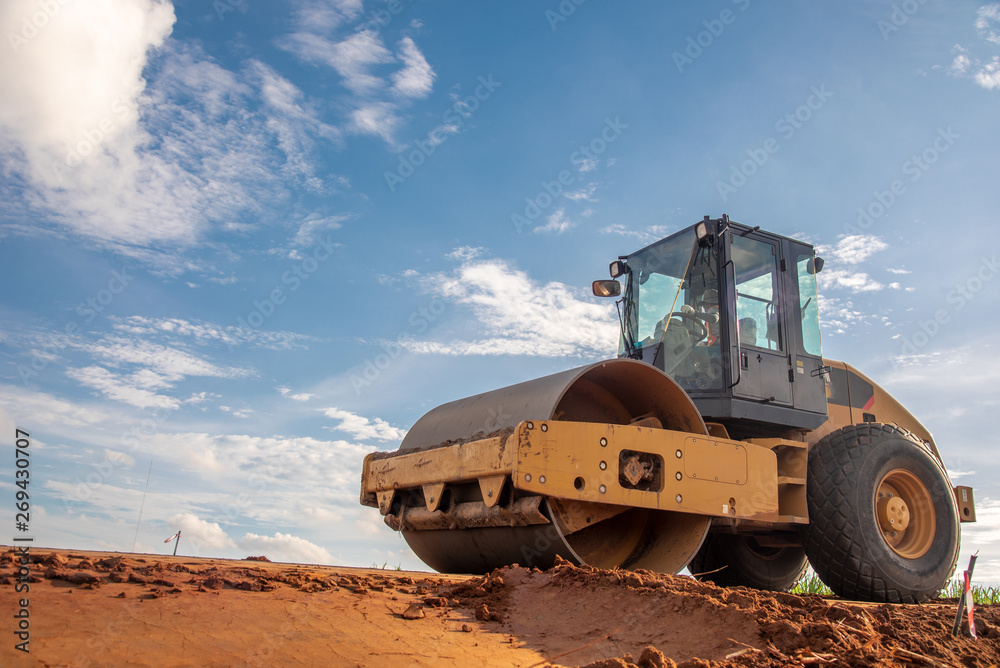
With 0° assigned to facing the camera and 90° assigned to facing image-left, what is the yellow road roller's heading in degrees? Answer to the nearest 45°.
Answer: approximately 45°

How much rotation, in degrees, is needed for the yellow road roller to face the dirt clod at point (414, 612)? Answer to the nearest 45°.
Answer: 0° — it already faces it
